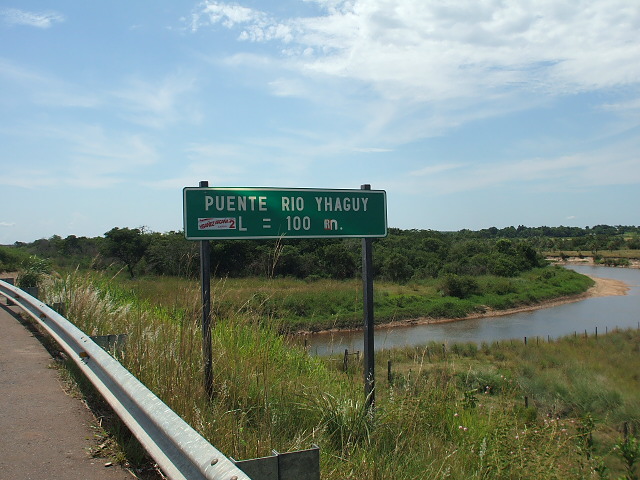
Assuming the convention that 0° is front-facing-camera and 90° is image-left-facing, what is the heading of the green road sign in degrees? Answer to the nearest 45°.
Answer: approximately 0°

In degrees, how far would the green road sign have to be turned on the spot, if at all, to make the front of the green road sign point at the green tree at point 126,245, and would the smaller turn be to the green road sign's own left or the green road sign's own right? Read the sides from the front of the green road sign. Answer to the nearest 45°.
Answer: approximately 180°

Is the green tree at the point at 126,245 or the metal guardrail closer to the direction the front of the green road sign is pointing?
the metal guardrail
